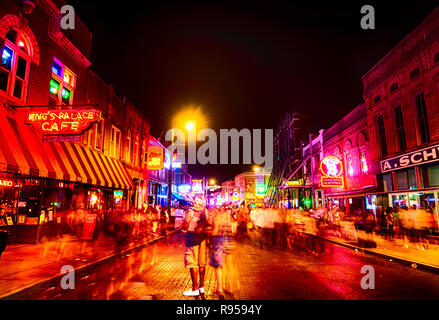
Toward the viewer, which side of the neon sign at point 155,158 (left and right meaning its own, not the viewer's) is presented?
front

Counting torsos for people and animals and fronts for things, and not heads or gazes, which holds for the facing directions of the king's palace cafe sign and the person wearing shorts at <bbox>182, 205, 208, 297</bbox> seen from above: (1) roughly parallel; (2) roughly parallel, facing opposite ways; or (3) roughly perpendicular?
roughly perpendicular

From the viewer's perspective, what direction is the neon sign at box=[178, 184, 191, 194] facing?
toward the camera

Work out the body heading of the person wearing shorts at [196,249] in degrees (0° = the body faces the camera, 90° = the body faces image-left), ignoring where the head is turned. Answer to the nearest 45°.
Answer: approximately 45°

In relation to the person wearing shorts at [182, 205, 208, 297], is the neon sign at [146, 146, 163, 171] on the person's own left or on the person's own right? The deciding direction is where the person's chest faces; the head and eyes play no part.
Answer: on the person's own right

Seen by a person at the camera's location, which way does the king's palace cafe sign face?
facing the viewer

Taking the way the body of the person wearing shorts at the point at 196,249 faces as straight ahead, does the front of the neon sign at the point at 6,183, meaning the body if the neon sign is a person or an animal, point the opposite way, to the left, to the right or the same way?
to the left

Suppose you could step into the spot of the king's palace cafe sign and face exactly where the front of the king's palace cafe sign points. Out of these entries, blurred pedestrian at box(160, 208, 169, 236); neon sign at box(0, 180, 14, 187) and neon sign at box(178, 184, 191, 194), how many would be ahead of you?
0

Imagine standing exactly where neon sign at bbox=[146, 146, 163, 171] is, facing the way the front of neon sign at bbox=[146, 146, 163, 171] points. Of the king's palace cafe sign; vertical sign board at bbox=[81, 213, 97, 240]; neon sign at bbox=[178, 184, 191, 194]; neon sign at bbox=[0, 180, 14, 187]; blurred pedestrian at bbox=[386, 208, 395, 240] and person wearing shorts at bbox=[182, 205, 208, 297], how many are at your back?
1

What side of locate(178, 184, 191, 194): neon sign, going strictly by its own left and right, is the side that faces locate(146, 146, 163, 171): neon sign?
front

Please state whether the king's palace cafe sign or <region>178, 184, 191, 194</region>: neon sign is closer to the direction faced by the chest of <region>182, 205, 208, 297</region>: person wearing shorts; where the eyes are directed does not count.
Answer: the king's palace cafe sign

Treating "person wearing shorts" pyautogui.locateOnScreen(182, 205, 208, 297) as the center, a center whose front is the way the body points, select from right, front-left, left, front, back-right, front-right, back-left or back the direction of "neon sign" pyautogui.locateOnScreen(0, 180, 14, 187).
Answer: right

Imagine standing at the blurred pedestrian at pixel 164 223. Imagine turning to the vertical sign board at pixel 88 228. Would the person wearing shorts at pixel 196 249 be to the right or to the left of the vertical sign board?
left
